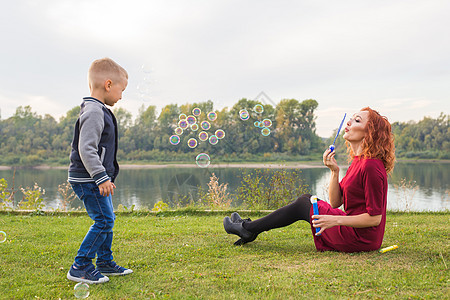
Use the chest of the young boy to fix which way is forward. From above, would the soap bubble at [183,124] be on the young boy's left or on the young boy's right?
on the young boy's left

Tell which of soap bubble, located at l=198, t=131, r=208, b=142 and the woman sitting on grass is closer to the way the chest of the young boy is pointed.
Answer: the woman sitting on grass

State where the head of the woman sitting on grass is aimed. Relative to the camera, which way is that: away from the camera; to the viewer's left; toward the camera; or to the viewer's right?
to the viewer's left

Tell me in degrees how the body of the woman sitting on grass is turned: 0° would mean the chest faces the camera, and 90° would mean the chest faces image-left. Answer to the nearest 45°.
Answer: approximately 90°

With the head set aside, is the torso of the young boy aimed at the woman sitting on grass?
yes

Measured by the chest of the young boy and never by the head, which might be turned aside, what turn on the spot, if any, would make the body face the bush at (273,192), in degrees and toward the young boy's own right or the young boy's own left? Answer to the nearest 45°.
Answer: approximately 45° to the young boy's own left

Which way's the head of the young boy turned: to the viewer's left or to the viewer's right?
to the viewer's right

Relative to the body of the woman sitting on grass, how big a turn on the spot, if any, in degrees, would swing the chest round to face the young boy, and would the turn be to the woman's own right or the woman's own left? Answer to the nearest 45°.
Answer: approximately 45° to the woman's own left

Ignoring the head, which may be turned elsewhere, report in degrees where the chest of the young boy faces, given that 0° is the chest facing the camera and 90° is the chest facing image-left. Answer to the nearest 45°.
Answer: approximately 270°
